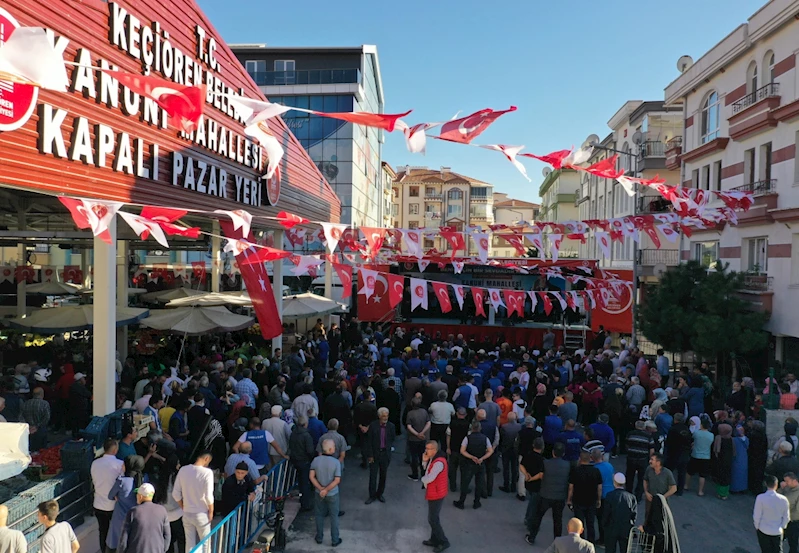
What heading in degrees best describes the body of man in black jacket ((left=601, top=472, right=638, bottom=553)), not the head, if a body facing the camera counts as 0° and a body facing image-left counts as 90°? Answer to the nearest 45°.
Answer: approximately 180°

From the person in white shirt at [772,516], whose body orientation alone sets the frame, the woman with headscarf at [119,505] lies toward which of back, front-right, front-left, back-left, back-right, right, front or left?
back-left

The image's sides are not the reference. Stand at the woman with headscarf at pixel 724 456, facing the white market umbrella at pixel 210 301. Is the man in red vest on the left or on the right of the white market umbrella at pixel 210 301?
left

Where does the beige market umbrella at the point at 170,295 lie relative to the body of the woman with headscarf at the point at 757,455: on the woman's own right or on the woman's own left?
on the woman's own left

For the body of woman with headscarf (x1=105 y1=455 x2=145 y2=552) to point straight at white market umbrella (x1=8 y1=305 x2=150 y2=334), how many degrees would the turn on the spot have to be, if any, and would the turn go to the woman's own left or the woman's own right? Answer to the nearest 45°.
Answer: approximately 45° to the woman's own left

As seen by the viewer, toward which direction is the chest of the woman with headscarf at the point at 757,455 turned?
away from the camera

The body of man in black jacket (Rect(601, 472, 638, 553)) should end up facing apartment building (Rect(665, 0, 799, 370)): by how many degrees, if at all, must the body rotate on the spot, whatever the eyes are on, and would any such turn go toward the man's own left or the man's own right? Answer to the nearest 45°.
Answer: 0° — they already face it

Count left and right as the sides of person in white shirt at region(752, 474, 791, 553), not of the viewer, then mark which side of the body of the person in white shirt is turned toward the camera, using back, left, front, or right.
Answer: back

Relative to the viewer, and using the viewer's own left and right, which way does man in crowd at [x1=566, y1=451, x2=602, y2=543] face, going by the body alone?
facing away from the viewer
